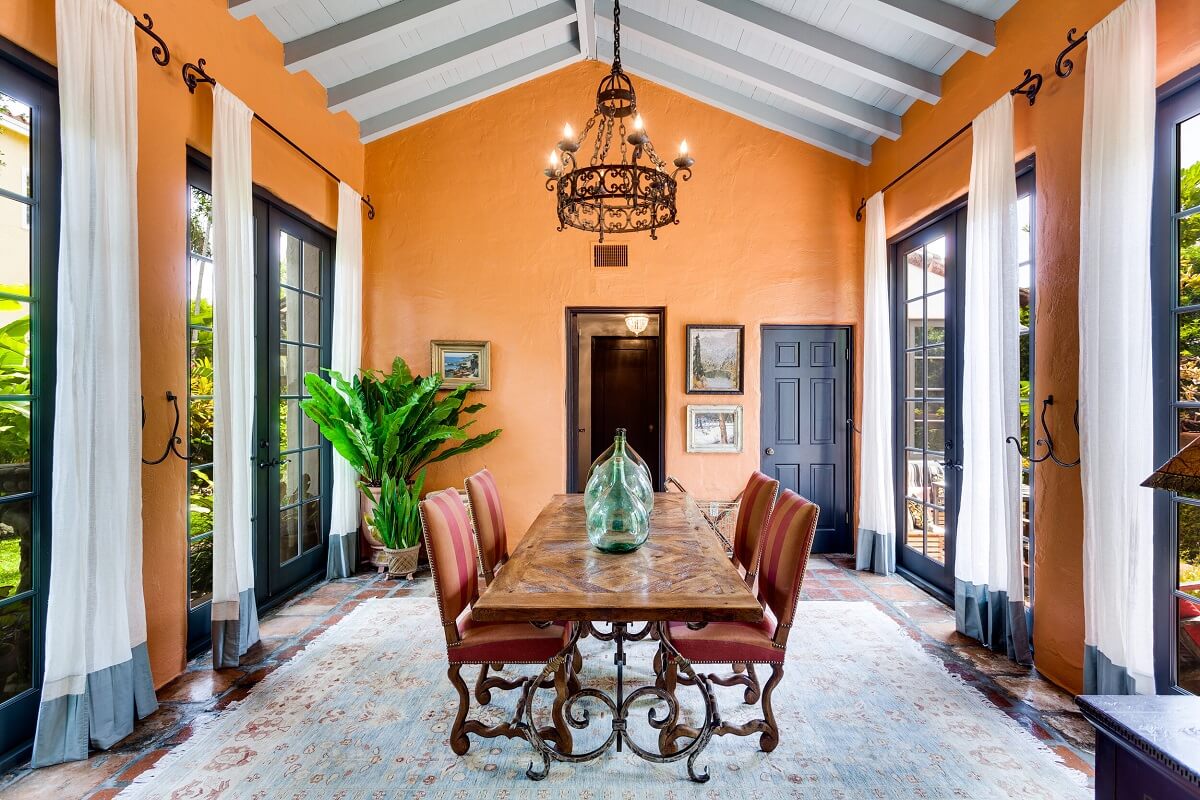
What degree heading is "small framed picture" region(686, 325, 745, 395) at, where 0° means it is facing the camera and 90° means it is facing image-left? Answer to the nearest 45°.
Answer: approximately 0°

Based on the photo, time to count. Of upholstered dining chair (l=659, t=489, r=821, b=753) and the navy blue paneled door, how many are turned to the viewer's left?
1

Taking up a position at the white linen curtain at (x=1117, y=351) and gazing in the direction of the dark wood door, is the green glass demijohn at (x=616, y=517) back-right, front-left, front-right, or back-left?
front-left

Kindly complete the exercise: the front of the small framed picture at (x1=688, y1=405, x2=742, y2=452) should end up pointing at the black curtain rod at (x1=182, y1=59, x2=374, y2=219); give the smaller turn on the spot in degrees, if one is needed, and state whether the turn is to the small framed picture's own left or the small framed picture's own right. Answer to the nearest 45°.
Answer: approximately 45° to the small framed picture's own right

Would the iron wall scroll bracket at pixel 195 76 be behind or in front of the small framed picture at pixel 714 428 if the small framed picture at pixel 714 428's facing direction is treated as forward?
in front

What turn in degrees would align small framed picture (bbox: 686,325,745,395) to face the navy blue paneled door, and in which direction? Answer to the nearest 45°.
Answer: approximately 90° to its left

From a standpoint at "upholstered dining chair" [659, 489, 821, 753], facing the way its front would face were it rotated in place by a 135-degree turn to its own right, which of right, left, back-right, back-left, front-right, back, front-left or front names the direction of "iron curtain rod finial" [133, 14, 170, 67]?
back-left

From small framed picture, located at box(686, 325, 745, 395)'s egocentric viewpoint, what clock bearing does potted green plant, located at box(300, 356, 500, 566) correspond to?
The potted green plant is roughly at 2 o'clock from the small framed picture.

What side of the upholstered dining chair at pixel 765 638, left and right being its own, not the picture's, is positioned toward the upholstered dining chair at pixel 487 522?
front

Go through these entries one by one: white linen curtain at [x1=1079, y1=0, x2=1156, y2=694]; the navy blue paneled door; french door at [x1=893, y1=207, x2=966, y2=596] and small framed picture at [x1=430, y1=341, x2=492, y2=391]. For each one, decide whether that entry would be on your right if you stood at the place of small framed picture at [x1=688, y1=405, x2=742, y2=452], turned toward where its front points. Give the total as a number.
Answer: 1

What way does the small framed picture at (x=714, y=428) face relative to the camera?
toward the camera

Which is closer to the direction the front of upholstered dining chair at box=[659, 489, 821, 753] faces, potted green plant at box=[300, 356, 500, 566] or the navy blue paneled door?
the potted green plant

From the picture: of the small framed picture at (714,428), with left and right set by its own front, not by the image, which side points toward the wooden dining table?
front

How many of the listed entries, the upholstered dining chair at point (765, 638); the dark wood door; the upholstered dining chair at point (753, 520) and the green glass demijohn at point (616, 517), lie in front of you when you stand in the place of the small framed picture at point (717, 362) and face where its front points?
3

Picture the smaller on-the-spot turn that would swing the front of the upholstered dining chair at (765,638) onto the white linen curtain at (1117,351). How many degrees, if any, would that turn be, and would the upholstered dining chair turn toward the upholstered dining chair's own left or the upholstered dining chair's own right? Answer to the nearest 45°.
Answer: approximately 180°

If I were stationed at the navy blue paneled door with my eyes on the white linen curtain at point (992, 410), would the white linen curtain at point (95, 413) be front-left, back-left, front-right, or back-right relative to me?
front-right

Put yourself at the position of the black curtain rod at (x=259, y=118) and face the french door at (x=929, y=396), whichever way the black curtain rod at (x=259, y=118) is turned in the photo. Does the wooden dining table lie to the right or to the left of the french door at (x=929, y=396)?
right

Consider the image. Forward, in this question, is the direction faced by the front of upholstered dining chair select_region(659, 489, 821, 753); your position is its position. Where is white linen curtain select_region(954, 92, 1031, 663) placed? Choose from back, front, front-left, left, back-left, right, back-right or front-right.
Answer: back-right

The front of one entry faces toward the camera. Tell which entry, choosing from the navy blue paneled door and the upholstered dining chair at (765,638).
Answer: the navy blue paneled door

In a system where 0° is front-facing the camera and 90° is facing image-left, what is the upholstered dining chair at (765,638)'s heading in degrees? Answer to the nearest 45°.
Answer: approximately 90°

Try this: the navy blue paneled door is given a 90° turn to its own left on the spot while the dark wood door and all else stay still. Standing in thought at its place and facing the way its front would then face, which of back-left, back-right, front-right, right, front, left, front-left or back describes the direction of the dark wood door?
back-left

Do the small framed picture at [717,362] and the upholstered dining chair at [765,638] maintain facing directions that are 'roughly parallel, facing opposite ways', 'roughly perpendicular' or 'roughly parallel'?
roughly perpendicular
